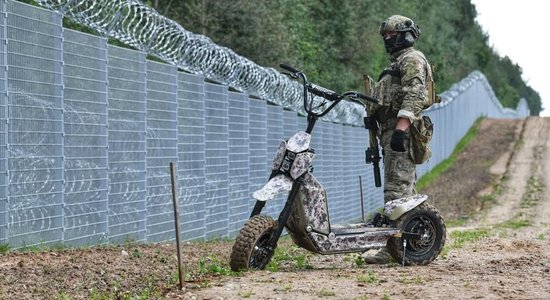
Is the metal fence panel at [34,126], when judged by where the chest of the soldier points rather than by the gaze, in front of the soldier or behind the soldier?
in front

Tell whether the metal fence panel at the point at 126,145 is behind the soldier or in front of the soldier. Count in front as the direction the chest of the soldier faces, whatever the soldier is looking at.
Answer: in front

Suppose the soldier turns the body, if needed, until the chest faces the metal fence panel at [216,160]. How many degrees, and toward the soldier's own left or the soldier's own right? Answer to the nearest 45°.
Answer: approximately 45° to the soldier's own right

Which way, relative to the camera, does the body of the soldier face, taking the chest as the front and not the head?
to the viewer's left
